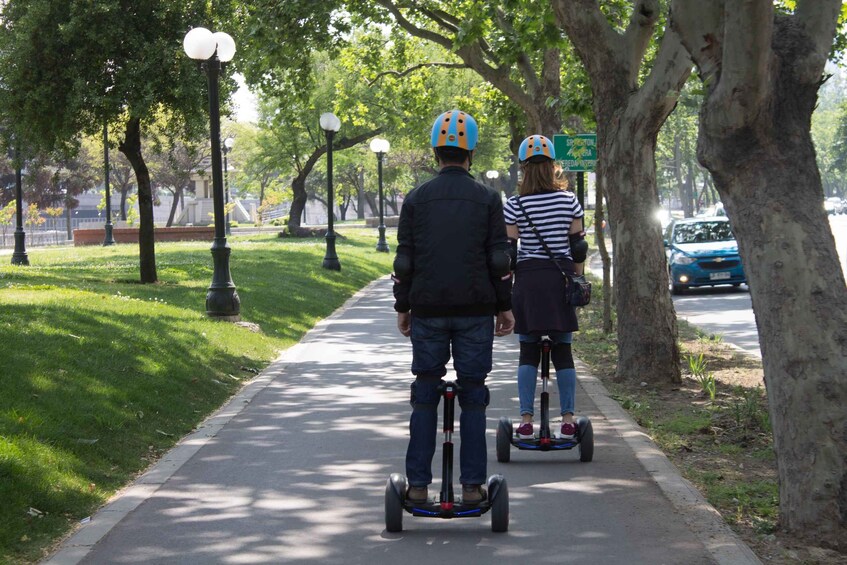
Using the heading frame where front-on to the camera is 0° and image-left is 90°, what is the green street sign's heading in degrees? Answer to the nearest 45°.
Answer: approximately 0°

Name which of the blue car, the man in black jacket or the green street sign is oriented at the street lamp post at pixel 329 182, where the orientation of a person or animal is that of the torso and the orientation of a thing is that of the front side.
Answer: the man in black jacket

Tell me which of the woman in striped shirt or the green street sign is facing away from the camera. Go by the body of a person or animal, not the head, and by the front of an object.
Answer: the woman in striped shirt

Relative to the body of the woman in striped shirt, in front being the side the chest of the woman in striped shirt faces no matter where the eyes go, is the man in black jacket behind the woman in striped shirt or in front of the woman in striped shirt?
behind

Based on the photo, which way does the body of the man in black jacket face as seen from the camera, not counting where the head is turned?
away from the camera

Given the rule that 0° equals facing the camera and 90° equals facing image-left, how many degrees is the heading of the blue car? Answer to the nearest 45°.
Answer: approximately 0°

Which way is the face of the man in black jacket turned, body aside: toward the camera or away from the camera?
away from the camera

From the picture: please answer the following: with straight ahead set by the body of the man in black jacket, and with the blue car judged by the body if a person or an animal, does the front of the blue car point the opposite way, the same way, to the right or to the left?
the opposite way

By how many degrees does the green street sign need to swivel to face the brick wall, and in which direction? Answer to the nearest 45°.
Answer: approximately 135° to its right

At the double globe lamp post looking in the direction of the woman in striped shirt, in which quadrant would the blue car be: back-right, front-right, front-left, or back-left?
back-left

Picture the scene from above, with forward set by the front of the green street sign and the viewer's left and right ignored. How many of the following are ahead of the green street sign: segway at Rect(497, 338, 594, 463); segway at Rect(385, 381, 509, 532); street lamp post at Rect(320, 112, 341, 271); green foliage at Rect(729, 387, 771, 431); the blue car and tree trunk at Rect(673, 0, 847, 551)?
4
